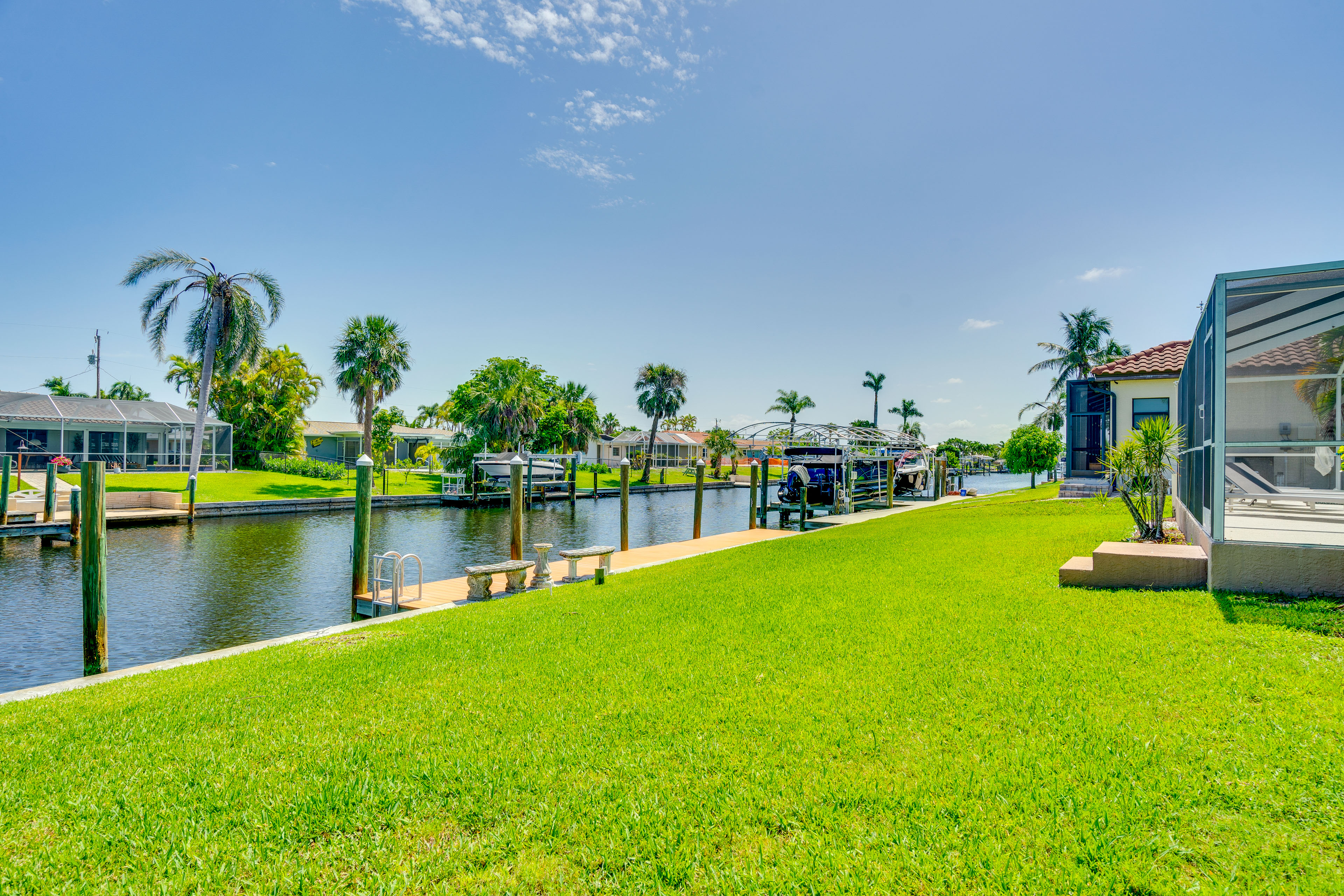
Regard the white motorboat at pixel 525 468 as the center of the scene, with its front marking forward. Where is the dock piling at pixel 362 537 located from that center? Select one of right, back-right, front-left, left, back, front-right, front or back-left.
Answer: left

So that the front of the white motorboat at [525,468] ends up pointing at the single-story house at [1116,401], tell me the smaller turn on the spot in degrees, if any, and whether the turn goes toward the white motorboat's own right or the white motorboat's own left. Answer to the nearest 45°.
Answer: approximately 135° to the white motorboat's own left

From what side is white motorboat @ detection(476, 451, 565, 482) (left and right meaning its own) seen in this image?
left

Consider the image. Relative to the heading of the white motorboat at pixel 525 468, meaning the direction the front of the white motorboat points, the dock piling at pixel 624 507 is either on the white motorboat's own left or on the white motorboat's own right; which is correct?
on the white motorboat's own left

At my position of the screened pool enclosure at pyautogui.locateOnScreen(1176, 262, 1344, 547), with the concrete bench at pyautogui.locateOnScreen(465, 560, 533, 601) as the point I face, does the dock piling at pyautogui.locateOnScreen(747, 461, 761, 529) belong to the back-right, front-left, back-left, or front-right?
front-right

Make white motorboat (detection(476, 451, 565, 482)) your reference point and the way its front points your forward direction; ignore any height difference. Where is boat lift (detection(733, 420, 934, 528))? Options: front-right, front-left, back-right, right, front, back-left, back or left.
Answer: back-left

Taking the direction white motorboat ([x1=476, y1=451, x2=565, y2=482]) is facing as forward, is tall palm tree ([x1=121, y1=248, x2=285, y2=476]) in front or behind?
in front

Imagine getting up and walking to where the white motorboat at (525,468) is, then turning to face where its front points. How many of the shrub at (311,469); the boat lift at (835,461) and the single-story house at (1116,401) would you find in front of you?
1

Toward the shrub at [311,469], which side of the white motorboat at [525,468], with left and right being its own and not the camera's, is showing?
front

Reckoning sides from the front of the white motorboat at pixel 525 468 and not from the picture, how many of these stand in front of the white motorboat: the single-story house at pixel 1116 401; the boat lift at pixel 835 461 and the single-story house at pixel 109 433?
1

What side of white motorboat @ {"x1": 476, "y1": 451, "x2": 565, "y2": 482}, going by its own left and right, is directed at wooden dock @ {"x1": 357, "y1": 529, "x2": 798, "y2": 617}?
left

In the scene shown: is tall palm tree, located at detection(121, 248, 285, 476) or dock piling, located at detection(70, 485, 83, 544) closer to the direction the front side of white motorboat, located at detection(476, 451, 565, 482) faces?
the tall palm tree

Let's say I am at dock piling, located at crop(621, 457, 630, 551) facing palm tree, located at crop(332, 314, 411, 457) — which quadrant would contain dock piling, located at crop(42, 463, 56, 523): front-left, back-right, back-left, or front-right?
front-left

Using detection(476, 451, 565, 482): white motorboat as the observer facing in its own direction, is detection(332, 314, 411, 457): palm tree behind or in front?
in front

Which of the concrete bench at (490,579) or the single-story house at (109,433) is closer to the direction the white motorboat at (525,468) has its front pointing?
the single-story house

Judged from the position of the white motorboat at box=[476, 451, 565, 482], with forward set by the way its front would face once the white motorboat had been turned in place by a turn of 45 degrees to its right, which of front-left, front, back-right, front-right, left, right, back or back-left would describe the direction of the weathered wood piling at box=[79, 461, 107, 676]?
back-left

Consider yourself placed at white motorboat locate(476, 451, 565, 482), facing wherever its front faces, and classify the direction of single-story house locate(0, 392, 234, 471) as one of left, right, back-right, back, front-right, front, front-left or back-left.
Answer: front
